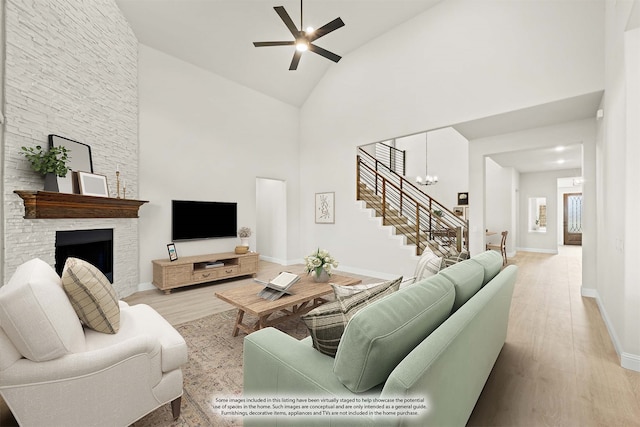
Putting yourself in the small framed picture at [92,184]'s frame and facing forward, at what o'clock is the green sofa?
The green sofa is roughly at 1 o'clock from the small framed picture.

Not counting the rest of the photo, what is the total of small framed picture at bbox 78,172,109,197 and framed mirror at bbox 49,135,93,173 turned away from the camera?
0

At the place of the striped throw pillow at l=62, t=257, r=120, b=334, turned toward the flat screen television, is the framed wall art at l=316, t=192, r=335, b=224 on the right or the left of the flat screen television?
right

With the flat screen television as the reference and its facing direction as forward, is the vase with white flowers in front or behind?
in front

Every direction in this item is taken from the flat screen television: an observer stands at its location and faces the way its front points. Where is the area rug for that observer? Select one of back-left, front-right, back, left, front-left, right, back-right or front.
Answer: front-right

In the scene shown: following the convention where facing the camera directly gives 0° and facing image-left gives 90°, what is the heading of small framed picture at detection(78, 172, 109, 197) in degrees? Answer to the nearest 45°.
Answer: approximately 315°

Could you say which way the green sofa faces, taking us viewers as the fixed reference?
facing away from the viewer and to the left of the viewer

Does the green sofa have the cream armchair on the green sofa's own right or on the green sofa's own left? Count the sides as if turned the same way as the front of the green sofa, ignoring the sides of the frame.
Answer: on the green sofa's own left

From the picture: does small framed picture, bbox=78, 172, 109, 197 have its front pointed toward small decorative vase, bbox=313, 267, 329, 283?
yes

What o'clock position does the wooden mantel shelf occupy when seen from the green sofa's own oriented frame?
The wooden mantel shelf is roughly at 11 o'clock from the green sofa.

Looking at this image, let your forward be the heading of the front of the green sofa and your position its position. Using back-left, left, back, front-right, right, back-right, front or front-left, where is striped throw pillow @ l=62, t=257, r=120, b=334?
front-left

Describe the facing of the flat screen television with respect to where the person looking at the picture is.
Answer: facing the viewer and to the right of the viewer
